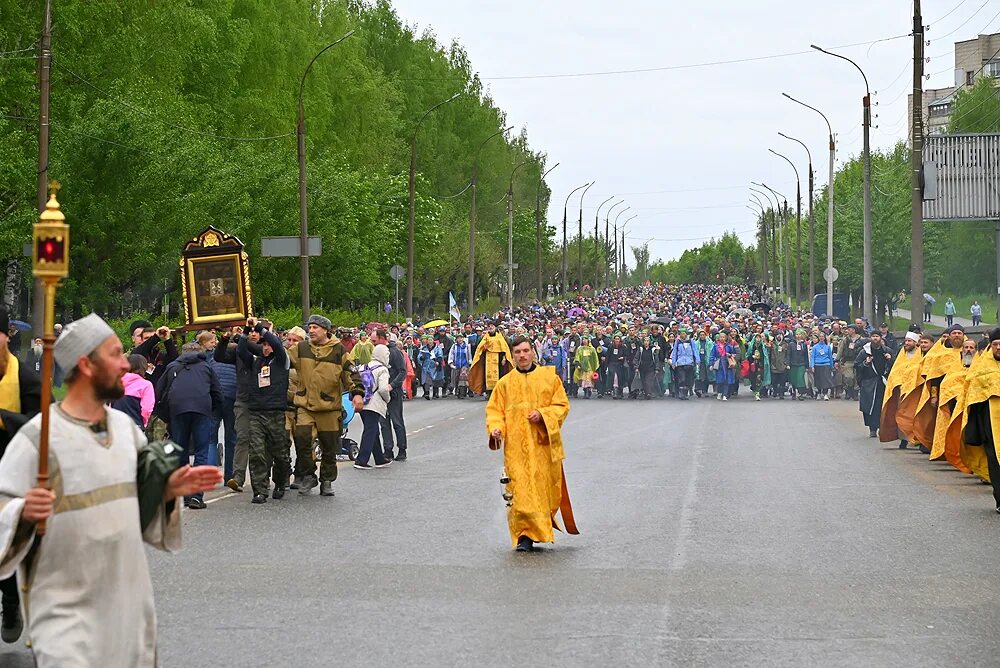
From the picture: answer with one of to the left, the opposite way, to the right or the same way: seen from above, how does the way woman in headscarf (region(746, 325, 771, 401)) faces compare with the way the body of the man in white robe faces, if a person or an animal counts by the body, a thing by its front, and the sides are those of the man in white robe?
to the right

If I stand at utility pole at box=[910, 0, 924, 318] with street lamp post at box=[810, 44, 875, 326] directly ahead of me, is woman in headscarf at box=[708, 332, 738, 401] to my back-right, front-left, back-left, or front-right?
front-left

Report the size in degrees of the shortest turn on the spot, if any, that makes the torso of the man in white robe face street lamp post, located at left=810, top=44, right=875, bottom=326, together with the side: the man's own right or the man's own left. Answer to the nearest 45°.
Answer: approximately 90° to the man's own left

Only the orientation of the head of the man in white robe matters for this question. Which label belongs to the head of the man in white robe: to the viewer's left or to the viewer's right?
to the viewer's right

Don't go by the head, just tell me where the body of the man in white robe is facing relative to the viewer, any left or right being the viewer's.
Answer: facing the viewer and to the right of the viewer

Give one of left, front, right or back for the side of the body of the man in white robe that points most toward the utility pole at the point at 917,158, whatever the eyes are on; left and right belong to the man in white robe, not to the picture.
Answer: left

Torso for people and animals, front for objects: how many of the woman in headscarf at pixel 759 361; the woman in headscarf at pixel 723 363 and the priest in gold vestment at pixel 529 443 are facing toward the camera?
3

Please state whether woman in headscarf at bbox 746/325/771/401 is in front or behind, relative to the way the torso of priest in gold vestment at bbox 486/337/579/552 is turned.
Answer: behind

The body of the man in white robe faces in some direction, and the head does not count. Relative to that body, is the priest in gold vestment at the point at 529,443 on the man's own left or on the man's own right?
on the man's own left

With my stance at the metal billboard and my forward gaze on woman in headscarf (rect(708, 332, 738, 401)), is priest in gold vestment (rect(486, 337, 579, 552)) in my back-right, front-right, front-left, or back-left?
front-left

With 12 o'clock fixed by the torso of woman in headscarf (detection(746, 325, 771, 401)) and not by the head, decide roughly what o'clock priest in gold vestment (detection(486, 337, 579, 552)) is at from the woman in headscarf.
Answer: The priest in gold vestment is roughly at 12 o'clock from the woman in headscarf.

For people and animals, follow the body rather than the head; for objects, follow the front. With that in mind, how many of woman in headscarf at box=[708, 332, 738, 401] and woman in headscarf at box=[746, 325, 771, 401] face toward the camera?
2

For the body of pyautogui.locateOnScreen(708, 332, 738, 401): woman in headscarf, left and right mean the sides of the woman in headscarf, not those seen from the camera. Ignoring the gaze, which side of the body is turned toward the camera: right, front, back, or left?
front

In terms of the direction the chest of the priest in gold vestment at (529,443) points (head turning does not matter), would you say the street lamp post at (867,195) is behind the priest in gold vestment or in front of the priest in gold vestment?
behind

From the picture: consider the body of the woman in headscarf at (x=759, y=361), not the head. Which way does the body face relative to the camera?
toward the camera

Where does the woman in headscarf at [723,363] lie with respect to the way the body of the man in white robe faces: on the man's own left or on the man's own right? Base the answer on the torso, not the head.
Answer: on the man's own left
